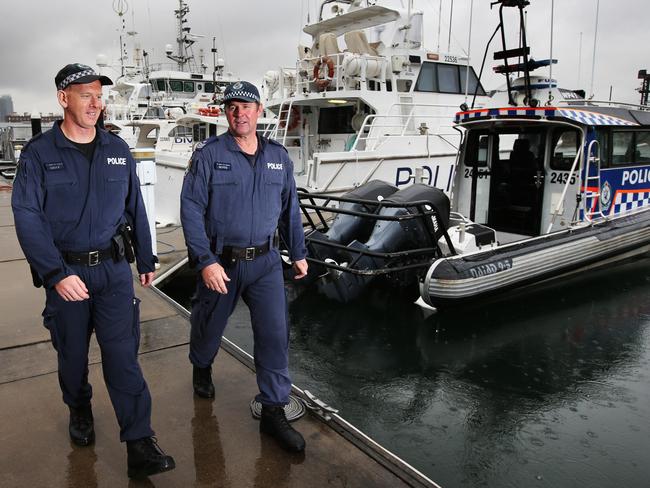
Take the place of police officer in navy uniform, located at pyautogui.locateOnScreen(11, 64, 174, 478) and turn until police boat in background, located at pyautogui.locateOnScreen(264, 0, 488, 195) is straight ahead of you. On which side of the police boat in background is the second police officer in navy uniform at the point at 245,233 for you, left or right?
right

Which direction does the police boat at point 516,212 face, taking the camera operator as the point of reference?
facing away from the viewer and to the right of the viewer

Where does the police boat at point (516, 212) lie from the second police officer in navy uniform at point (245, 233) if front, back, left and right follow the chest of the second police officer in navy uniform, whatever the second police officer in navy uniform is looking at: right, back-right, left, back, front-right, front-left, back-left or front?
left

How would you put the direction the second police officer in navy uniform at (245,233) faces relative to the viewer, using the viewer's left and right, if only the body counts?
facing the viewer and to the right of the viewer

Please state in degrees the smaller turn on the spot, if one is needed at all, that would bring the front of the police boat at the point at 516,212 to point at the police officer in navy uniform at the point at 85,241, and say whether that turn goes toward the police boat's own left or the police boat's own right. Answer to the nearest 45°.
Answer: approximately 135° to the police boat's own right

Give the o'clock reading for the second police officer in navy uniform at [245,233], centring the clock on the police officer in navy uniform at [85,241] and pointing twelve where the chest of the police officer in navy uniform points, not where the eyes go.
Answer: The second police officer in navy uniform is roughly at 10 o'clock from the police officer in navy uniform.

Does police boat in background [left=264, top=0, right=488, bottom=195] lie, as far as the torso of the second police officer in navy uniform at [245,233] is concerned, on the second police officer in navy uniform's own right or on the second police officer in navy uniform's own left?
on the second police officer in navy uniform's own left

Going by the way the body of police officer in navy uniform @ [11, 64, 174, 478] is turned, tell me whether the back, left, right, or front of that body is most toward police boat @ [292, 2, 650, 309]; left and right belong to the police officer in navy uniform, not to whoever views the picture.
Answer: left

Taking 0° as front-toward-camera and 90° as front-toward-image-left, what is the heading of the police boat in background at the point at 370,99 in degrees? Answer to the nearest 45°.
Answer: approximately 225°

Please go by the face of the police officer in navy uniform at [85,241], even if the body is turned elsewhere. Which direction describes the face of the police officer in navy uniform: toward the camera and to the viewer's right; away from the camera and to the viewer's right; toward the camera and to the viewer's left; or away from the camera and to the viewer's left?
toward the camera and to the viewer's right
